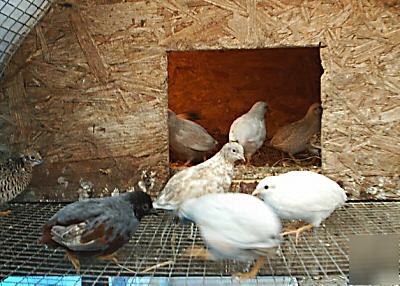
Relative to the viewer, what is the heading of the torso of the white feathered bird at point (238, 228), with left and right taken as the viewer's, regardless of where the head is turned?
facing to the left of the viewer

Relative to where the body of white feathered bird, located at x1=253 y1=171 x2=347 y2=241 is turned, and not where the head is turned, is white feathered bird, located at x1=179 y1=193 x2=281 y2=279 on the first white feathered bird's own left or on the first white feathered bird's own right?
on the first white feathered bird's own left

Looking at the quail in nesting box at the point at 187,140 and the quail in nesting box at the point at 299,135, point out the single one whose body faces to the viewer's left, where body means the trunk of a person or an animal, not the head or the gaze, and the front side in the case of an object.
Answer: the quail in nesting box at the point at 187,140

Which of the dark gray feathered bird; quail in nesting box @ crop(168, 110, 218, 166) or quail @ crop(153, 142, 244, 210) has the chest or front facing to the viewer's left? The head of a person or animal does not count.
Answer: the quail in nesting box

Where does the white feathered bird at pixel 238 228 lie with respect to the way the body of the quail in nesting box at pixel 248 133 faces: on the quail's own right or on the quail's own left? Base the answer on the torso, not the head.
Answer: on the quail's own right

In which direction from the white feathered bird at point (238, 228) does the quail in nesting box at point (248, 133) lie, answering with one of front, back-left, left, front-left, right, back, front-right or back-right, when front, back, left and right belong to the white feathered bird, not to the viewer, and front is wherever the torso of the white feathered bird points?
right

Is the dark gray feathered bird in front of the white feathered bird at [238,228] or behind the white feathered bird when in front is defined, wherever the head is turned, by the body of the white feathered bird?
in front

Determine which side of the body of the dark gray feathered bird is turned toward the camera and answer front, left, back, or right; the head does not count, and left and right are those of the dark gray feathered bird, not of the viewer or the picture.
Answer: right

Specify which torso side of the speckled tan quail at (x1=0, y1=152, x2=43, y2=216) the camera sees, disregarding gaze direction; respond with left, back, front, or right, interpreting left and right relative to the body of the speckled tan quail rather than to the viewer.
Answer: right

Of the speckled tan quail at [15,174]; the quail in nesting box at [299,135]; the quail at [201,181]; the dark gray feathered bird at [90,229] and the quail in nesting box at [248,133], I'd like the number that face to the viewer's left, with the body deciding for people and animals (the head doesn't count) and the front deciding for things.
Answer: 0

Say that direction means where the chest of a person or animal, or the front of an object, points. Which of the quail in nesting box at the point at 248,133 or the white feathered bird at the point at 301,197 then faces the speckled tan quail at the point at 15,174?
the white feathered bird

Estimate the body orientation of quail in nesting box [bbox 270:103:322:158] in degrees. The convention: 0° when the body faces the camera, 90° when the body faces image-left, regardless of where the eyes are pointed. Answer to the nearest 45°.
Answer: approximately 270°

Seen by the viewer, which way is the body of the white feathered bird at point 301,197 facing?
to the viewer's left
